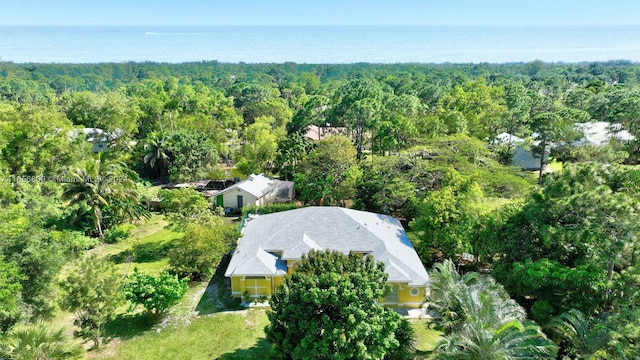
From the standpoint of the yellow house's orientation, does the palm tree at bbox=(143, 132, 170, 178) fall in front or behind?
behind

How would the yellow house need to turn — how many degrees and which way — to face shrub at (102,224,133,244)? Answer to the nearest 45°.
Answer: approximately 135° to its right

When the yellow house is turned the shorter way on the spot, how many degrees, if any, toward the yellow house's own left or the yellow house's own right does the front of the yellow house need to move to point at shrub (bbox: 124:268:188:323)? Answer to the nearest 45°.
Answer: approximately 45° to the yellow house's own right

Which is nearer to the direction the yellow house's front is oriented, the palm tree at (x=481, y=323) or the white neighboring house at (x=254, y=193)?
the palm tree

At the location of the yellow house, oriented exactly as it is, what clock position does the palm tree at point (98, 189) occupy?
The palm tree is roughly at 4 o'clock from the yellow house.

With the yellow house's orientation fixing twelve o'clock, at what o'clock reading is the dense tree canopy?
The dense tree canopy is roughly at 12 o'clock from the yellow house.

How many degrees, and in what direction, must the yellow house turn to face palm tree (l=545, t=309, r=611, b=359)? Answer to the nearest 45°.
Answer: approximately 45° to its left

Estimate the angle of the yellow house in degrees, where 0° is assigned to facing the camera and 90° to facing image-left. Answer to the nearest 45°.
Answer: approximately 0°

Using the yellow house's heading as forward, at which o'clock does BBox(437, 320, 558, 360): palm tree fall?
The palm tree is roughly at 11 o'clock from the yellow house.

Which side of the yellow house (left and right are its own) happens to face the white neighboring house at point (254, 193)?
back
